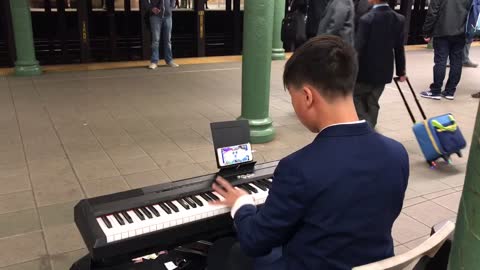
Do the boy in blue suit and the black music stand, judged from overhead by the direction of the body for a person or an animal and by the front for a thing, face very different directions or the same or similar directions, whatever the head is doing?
very different directions

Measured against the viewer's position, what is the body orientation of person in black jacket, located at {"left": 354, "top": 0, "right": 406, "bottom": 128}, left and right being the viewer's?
facing away from the viewer and to the left of the viewer

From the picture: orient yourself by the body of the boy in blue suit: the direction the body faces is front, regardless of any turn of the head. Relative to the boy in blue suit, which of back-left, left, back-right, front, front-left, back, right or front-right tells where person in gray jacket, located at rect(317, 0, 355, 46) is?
front-right

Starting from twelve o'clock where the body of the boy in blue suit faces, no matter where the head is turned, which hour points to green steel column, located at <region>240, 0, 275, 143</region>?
The green steel column is roughly at 1 o'clock from the boy in blue suit.

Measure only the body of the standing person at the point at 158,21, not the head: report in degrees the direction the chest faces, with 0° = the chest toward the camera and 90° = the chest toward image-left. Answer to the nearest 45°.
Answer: approximately 0°

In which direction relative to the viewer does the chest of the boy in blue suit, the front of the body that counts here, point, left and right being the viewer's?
facing away from the viewer and to the left of the viewer

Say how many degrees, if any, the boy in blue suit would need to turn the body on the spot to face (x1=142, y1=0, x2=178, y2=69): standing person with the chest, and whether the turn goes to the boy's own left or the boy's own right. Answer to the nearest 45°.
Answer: approximately 45° to the boy's own right

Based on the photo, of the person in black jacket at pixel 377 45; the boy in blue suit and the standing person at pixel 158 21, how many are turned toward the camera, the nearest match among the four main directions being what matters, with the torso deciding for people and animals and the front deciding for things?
1

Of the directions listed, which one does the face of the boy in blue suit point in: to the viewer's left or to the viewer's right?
to the viewer's left

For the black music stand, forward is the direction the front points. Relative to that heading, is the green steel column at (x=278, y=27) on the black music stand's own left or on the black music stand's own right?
on the black music stand's own left

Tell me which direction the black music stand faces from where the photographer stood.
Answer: facing the viewer and to the right of the viewer

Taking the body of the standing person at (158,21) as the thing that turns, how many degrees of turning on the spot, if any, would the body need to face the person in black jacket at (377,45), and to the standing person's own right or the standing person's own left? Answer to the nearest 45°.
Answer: approximately 45° to the standing person's own left

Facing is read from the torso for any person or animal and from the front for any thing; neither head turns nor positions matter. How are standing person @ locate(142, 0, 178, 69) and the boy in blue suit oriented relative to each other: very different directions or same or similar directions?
very different directions

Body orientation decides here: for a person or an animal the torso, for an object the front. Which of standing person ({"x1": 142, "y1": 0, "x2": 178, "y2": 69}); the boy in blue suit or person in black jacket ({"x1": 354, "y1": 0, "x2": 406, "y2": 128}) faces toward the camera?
the standing person
